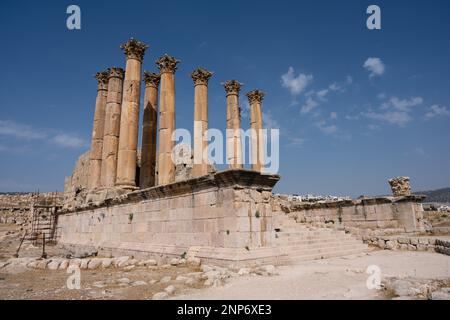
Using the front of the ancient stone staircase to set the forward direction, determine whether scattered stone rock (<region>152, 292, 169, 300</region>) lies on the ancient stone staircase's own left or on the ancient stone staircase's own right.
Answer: on the ancient stone staircase's own right

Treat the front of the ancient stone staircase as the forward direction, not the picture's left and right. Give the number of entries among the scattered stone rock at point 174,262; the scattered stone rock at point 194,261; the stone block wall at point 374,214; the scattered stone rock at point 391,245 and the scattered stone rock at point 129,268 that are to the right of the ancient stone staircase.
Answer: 3

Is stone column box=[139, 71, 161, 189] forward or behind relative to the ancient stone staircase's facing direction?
behind

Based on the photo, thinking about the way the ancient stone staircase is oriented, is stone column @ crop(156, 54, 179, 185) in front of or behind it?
behind

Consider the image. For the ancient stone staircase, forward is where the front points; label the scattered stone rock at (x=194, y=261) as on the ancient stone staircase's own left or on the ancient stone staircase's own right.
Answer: on the ancient stone staircase's own right

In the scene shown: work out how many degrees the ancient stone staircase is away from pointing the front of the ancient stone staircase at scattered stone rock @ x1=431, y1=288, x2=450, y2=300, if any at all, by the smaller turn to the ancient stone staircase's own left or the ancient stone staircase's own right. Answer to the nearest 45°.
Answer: approximately 45° to the ancient stone staircase's own right

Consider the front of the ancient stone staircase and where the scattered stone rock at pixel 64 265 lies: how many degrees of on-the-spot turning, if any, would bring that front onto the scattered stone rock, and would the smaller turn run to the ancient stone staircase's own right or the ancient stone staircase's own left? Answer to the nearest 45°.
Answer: approximately 90° to the ancient stone staircase's own right

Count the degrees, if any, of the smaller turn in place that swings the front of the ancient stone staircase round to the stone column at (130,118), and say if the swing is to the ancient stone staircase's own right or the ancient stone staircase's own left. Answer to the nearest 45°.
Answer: approximately 135° to the ancient stone staircase's own right

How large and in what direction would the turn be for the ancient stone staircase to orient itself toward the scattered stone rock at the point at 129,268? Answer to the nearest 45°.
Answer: approximately 90° to its right

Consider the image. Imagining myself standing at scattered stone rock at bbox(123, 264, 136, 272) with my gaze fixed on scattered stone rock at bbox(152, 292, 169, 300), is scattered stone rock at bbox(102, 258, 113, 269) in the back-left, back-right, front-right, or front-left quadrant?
back-right

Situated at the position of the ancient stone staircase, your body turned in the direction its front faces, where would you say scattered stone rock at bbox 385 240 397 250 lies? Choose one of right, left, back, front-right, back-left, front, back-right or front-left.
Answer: left

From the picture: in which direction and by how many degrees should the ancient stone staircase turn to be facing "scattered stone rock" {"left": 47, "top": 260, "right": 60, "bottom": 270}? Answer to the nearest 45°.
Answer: approximately 90° to its right

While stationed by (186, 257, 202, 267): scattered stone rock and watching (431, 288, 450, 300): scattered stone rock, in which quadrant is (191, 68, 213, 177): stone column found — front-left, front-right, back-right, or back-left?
back-left

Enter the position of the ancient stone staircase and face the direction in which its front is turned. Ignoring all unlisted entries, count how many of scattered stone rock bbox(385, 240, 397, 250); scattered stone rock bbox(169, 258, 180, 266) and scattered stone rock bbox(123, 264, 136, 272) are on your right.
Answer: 2

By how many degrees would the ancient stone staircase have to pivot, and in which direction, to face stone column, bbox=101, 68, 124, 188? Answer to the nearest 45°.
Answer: approximately 135° to its right

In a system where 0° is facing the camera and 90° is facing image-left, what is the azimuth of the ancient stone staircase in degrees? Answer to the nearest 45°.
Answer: approximately 315°

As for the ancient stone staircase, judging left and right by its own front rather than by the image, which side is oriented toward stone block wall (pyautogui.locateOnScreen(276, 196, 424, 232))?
left
